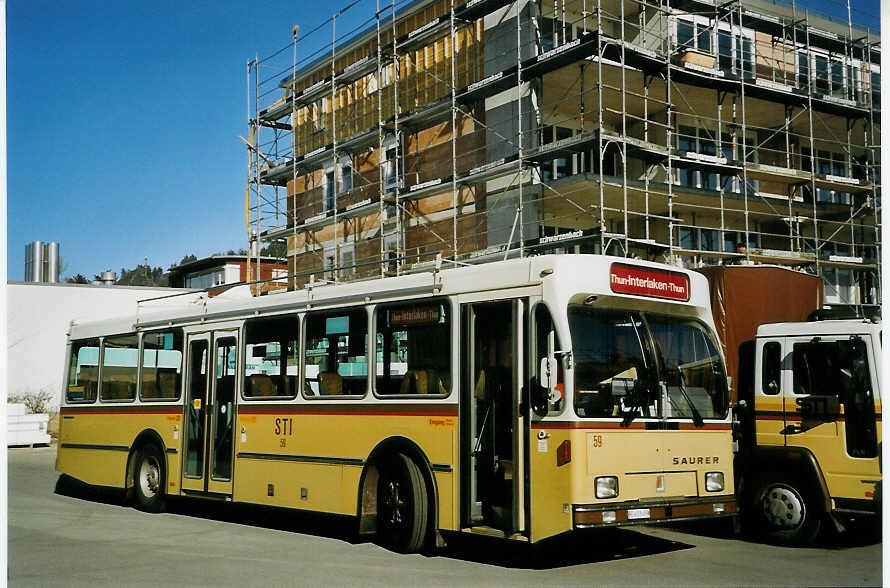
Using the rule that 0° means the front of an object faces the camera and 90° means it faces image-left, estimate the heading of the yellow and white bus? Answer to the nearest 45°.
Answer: approximately 315°

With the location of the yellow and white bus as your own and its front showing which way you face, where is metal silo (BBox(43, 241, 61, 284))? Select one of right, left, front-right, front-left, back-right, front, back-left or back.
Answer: back

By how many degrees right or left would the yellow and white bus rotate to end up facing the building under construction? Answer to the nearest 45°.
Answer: approximately 135° to its left

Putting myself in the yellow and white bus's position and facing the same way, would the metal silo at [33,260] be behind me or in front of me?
behind
